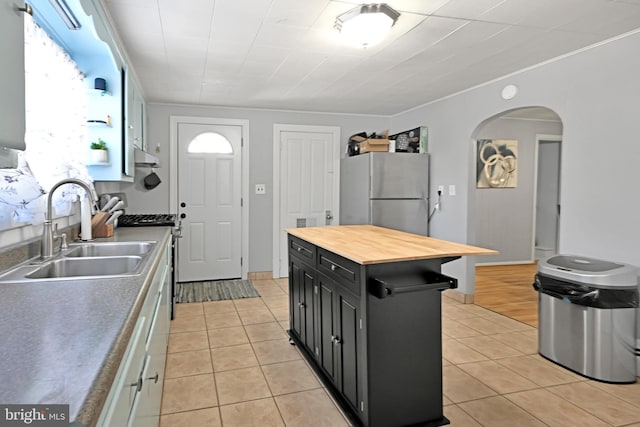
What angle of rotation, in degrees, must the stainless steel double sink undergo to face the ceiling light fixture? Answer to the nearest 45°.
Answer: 0° — it already faces it

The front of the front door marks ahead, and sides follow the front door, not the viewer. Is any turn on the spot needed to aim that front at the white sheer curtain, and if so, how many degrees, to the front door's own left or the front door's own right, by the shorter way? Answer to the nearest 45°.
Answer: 0° — it already faces it

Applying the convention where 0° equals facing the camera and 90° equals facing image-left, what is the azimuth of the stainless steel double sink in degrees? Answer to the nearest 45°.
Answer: approximately 270°

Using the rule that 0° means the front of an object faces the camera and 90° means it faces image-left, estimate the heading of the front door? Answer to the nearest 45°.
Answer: approximately 0°

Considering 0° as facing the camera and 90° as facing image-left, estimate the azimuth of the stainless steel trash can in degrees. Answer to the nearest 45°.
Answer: approximately 45°

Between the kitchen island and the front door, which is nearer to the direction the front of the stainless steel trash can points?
the kitchen island

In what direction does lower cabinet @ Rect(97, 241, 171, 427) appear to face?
to the viewer's right

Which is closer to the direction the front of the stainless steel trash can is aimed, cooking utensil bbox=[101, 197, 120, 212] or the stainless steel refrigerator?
the cooking utensil
